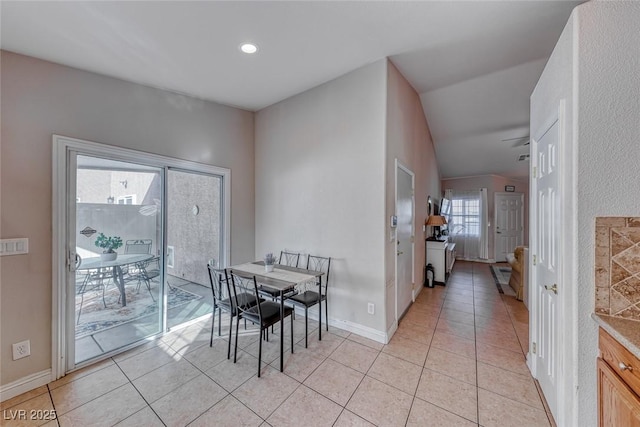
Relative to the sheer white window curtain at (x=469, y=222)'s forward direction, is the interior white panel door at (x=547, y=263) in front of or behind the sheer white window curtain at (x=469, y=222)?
in front

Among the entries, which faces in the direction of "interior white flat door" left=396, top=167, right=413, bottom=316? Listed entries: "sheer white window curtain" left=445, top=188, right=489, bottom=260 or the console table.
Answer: the sheer white window curtain

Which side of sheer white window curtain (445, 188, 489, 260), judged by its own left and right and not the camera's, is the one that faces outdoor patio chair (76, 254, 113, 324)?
front

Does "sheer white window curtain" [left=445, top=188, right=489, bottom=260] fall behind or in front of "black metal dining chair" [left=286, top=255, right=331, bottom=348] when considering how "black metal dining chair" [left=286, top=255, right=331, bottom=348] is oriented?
behind

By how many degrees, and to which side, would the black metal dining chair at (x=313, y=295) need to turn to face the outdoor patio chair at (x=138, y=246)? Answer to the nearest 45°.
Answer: approximately 45° to its right

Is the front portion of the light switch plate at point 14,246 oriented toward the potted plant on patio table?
no

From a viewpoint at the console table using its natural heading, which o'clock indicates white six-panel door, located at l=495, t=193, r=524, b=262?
The white six-panel door is roughly at 10 o'clock from the console table.

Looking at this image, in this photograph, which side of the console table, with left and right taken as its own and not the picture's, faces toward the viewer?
right

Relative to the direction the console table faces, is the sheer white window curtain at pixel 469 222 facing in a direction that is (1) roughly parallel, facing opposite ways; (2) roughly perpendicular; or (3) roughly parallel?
roughly perpendicular

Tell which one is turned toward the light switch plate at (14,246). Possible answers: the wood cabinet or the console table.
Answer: the wood cabinet

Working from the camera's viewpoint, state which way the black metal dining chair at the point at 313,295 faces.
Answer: facing the viewer and to the left of the viewer

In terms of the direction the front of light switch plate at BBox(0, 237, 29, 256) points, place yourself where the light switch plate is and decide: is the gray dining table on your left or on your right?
on your left

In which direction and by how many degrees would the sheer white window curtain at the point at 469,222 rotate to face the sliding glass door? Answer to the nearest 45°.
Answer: approximately 45° to its right

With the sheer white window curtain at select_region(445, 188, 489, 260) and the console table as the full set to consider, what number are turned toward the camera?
1

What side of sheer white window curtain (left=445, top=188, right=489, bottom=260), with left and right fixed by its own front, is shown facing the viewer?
front
